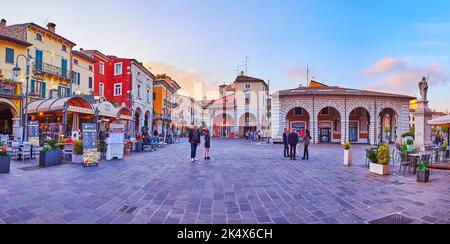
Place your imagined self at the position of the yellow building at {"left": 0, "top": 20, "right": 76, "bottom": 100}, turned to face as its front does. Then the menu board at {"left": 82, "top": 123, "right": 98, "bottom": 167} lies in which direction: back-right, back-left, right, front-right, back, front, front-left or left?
front-right

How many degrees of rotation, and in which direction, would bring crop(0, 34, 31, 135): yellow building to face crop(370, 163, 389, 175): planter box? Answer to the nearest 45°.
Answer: approximately 45° to its right

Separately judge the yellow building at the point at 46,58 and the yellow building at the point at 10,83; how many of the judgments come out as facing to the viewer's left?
0

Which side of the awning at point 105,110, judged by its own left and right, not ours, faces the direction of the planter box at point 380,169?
front

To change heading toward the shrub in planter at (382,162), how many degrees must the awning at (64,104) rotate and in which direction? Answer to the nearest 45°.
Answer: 0° — it already faces it

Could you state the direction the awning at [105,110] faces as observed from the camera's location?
facing the viewer and to the right of the viewer
